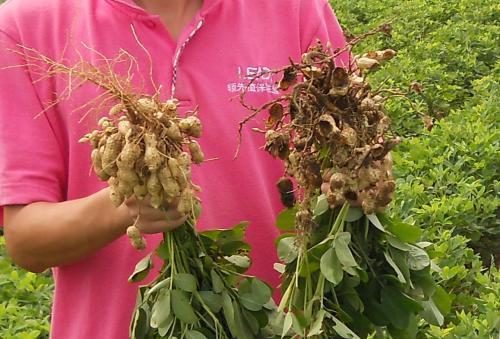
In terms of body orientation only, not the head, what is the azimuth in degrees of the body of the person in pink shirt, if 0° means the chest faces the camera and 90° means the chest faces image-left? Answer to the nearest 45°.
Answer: approximately 0°
